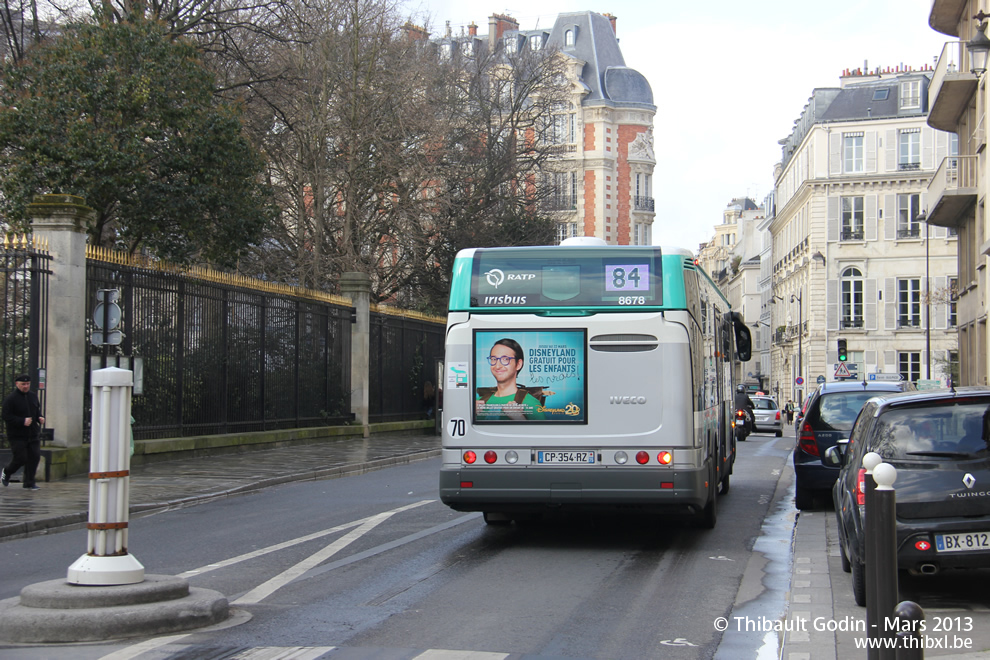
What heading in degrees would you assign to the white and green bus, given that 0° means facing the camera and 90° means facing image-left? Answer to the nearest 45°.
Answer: approximately 180°

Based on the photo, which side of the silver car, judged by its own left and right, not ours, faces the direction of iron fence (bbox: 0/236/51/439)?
back

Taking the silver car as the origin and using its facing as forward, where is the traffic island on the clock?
The traffic island is roughly at 6 o'clock from the silver car.

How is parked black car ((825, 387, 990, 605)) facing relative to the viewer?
away from the camera

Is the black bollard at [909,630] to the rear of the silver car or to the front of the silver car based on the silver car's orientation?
to the rear

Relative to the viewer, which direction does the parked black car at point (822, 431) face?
away from the camera

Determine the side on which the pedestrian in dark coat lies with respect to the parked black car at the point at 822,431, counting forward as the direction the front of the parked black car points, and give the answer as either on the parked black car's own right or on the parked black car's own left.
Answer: on the parked black car's own left

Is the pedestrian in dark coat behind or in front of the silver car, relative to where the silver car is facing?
behind

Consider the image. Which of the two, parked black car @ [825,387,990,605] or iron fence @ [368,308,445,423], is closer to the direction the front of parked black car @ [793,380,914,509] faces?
the iron fence

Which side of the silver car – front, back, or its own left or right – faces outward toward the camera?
back

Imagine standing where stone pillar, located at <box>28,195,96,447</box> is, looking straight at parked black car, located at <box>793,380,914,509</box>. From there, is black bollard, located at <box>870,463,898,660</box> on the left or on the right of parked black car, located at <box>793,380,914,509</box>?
right

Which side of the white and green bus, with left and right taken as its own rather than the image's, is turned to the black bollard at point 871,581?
back
